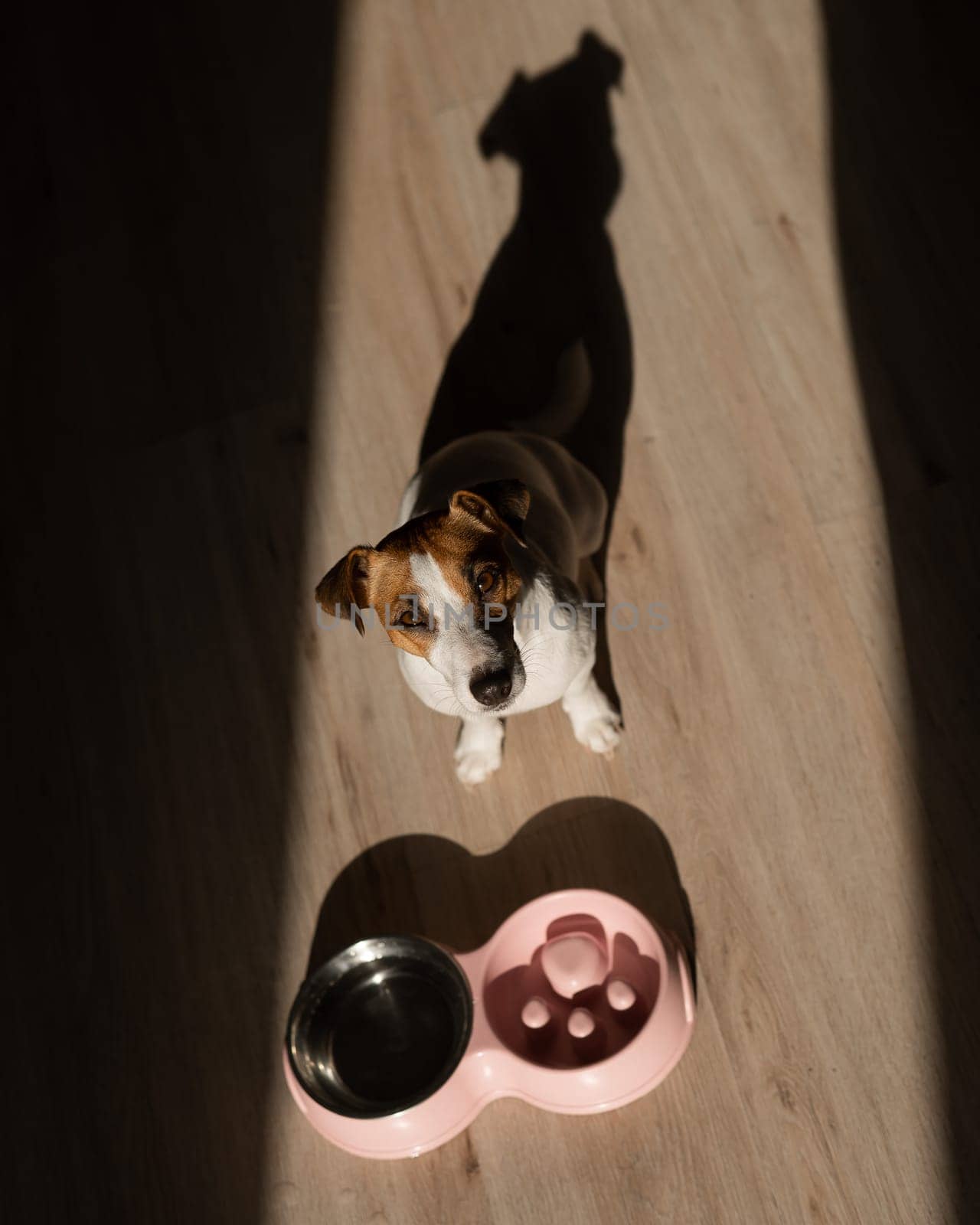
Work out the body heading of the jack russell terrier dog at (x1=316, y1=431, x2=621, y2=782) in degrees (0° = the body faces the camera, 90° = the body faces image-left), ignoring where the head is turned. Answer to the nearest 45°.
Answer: approximately 0°
